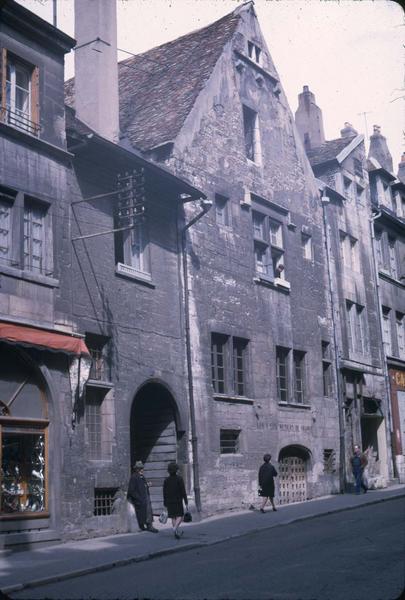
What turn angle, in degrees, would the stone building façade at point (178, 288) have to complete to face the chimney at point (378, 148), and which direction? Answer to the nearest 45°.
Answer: approximately 90° to its left

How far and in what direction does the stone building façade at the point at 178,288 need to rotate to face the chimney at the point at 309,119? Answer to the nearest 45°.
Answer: approximately 90° to its left

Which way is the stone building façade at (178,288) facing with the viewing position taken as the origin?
facing the viewer and to the right of the viewer

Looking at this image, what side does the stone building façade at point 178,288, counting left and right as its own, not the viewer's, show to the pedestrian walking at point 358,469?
left
